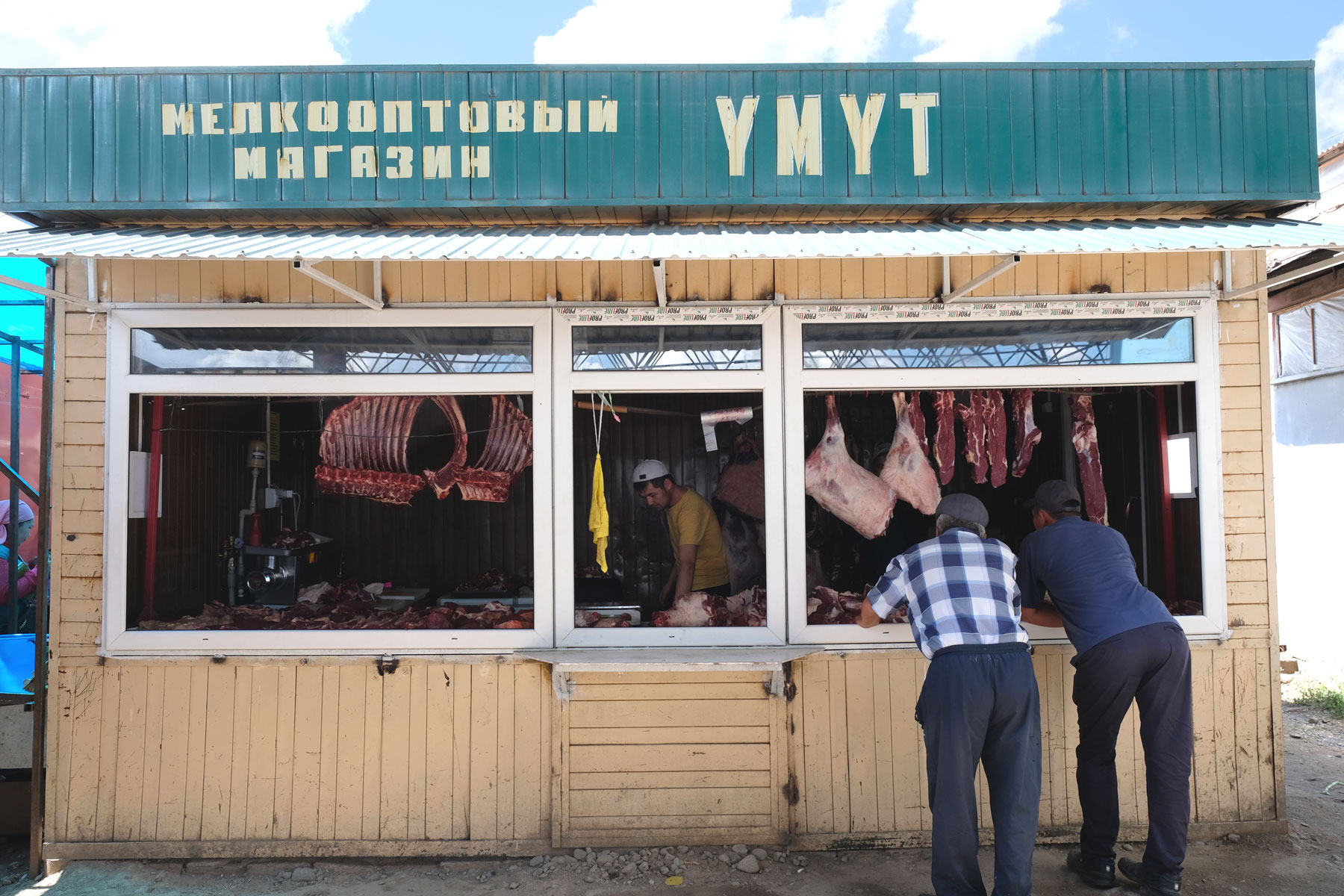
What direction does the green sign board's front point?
toward the camera

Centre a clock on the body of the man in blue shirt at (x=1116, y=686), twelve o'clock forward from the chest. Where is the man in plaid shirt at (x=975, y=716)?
The man in plaid shirt is roughly at 9 o'clock from the man in blue shirt.

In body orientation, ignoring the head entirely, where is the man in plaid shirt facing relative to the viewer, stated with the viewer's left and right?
facing away from the viewer

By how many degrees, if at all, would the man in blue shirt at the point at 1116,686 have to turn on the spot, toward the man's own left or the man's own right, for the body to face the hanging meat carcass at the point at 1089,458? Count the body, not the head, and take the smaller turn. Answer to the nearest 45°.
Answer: approximately 45° to the man's own right

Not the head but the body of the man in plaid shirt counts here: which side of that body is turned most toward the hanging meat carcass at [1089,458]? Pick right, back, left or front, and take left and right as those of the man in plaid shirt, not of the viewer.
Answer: front

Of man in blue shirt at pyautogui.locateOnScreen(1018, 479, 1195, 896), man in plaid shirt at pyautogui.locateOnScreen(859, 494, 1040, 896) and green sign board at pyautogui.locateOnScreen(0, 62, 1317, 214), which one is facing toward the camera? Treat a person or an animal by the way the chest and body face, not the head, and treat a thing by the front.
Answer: the green sign board

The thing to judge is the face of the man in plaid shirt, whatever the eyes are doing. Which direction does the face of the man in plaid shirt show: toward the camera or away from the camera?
away from the camera

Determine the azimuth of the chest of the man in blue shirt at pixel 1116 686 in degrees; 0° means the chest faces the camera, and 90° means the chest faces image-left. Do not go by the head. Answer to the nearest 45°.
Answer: approximately 135°

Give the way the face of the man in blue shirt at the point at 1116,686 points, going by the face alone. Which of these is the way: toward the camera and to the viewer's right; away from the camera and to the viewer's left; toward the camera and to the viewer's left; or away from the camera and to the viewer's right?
away from the camera and to the viewer's left

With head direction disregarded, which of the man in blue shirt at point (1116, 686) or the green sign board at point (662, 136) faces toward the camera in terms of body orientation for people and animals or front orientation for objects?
the green sign board

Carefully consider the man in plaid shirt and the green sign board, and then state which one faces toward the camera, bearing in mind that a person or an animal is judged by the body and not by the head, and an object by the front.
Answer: the green sign board

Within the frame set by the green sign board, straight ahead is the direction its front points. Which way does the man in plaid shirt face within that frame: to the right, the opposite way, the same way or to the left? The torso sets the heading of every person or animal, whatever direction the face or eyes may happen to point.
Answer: the opposite way
